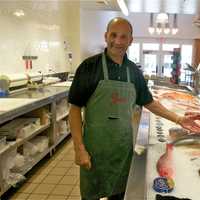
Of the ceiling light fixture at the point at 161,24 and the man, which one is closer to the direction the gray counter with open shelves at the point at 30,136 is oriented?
the man

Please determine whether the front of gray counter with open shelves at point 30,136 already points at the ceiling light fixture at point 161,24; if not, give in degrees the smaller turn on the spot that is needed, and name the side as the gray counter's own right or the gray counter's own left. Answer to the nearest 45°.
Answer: approximately 90° to the gray counter's own left

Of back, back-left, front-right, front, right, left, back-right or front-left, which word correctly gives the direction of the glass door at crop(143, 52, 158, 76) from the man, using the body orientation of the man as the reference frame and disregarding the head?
back-left

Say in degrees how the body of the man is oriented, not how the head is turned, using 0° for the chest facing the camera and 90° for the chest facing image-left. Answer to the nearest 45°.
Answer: approximately 315°

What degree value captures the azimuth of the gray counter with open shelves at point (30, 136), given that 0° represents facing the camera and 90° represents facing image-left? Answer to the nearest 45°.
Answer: approximately 315°

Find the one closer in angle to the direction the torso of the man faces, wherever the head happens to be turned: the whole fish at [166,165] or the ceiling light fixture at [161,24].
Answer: the whole fish

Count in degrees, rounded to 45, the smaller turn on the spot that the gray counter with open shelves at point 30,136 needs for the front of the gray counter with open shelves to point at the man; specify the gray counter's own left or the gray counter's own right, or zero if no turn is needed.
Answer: approximately 45° to the gray counter's own right

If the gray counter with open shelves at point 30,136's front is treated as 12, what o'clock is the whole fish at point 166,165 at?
The whole fish is roughly at 1 o'clock from the gray counter with open shelves.
